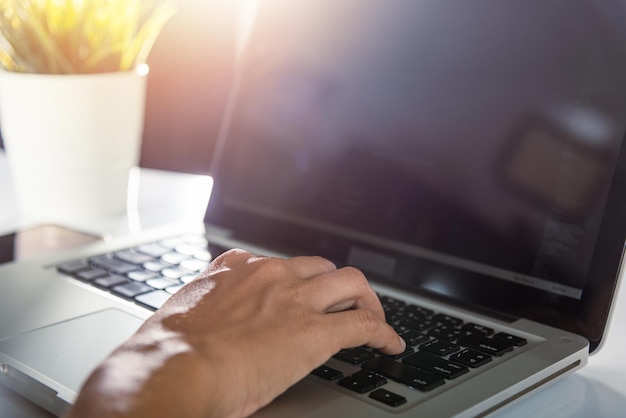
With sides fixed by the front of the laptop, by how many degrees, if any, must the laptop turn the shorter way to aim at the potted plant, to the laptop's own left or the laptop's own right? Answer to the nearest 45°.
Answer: approximately 90° to the laptop's own right

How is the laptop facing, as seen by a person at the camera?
facing the viewer and to the left of the viewer

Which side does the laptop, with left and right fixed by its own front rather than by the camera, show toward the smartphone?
right
